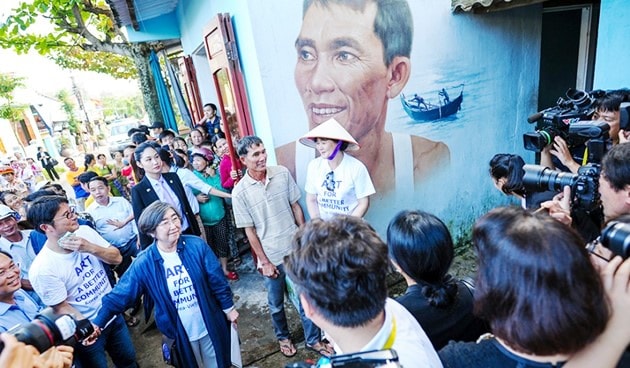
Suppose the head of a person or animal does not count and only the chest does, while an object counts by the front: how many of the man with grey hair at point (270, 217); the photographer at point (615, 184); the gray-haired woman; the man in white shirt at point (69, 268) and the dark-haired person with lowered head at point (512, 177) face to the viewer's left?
2

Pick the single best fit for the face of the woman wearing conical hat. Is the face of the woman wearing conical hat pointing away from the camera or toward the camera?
toward the camera

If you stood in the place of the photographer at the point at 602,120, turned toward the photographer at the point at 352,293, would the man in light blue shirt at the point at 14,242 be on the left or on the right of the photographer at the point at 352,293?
right

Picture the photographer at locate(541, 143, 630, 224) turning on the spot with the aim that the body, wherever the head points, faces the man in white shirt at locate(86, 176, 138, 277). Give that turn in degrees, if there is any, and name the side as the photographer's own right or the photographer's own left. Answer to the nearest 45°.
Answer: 0° — they already face them

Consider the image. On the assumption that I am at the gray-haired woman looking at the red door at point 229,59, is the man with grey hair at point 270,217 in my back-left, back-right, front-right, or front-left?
front-right

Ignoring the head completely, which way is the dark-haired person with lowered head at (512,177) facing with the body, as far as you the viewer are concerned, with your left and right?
facing to the left of the viewer

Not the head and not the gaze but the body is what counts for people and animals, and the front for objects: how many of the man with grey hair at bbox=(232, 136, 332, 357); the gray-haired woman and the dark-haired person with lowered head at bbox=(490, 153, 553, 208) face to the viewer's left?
1

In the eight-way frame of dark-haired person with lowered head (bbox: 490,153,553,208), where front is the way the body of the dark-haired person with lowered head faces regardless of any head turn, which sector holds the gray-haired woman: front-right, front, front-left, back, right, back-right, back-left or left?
front-left

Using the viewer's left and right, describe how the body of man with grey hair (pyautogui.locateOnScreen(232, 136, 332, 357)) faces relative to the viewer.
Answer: facing the viewer and to the right of the viewer

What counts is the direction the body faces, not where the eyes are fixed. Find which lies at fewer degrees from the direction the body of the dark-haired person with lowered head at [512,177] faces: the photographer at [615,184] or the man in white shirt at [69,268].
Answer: the man in white shirt

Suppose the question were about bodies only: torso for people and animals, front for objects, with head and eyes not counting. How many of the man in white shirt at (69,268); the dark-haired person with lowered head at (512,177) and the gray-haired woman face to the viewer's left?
1

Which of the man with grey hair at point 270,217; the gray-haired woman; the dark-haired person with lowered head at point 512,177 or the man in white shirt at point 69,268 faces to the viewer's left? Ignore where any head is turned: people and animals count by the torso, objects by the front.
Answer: the dark-haired person with lowered head

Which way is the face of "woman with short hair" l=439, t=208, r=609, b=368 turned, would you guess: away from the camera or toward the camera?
away from the camera

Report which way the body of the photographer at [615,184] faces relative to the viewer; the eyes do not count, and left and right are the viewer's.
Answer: facing to the left of the viewer

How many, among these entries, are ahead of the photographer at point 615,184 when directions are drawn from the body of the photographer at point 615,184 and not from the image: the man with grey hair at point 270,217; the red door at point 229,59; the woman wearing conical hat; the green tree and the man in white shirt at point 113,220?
5

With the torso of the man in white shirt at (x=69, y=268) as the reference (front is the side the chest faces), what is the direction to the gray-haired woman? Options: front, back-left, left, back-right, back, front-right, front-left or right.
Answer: front

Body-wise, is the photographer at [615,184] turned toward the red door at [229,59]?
yes
